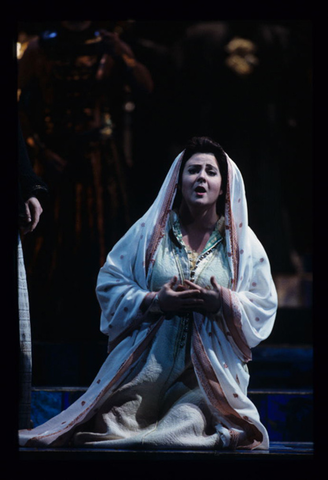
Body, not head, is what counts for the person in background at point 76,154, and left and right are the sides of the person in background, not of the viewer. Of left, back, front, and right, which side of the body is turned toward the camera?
front

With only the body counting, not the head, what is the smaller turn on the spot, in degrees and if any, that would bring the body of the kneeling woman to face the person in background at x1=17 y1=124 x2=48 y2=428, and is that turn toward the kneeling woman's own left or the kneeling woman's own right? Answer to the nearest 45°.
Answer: approximately 90° to the kneeling woman's own right

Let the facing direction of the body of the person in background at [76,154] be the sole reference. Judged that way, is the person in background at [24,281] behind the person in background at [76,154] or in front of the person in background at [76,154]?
in front

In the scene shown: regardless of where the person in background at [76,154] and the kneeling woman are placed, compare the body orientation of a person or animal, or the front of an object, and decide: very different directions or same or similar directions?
same or similar directions

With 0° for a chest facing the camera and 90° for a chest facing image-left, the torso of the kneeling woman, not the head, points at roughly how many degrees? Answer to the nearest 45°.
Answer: approximately 0°

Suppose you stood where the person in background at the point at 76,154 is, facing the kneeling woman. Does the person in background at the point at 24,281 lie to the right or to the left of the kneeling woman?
right
